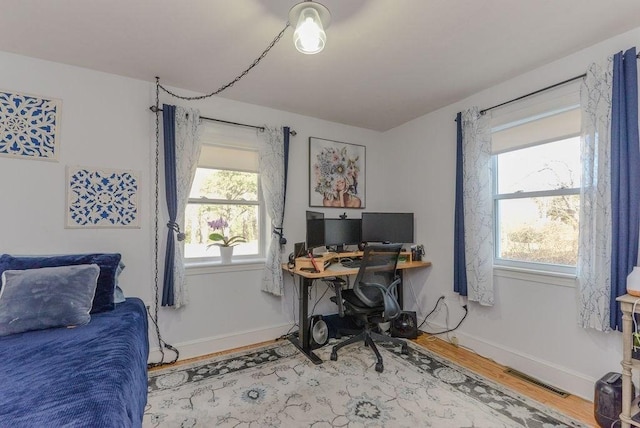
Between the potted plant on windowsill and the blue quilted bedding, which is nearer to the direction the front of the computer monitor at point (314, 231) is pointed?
the blue quilted bedding

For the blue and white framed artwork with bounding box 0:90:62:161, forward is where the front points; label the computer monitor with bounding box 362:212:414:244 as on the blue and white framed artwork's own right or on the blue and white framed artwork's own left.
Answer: on the blue and white framed artwork's own left

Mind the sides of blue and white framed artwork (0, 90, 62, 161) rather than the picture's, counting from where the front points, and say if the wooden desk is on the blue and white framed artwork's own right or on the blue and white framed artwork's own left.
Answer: on the blue and white framed artwork's own left

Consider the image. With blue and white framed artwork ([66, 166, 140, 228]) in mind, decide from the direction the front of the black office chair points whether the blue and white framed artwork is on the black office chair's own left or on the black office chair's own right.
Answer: on the black office chair's own left

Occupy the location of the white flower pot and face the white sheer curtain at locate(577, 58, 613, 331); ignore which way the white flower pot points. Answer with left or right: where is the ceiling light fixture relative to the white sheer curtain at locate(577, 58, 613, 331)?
right

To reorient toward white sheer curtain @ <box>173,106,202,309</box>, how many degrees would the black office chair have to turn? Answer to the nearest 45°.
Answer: approximately 45° to its left
